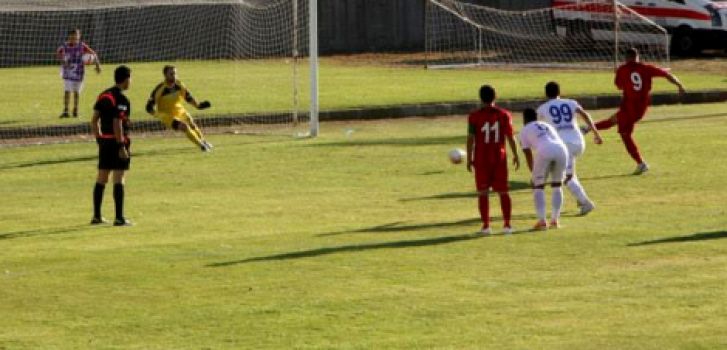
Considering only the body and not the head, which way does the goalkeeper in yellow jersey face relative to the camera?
toward the camera

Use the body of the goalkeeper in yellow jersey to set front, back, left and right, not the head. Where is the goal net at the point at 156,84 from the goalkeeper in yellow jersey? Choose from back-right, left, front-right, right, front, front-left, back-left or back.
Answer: back

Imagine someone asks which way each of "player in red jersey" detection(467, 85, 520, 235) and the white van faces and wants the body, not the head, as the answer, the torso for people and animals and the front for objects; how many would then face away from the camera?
1

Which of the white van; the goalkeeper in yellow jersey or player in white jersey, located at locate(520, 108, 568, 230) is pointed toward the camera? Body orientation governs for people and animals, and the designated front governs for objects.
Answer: the goalkeeper in yellow jersey

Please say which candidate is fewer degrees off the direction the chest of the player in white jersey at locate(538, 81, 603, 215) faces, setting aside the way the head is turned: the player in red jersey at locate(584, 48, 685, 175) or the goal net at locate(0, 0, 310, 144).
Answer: the goal net

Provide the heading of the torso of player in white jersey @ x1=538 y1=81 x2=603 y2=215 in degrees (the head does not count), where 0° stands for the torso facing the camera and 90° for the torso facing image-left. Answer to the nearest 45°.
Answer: approximately 135°

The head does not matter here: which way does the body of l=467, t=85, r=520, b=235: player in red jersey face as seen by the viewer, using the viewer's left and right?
facing away from the viewer
